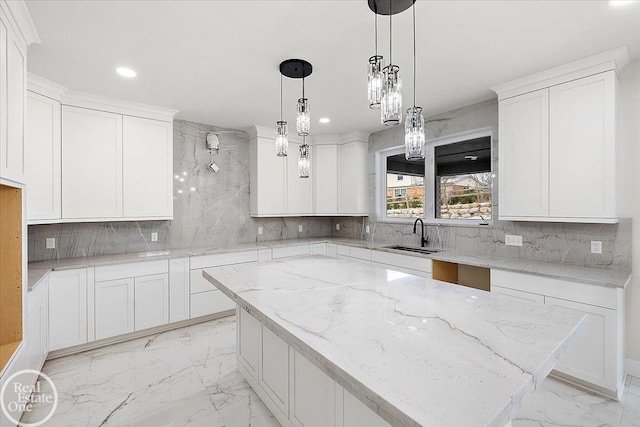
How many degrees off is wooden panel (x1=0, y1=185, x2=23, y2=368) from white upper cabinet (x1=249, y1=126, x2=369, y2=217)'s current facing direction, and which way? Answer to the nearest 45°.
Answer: approximately 45° to its right

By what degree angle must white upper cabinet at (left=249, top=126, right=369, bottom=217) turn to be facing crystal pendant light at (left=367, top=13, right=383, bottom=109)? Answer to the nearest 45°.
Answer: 0° — it already faces it

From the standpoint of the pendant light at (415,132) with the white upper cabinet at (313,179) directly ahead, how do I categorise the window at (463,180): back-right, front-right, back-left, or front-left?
front-right

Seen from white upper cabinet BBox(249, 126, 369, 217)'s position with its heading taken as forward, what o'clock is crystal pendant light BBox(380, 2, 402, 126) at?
The crystal pendant light is roughly at 12 o'clock from the white upper cabinet.

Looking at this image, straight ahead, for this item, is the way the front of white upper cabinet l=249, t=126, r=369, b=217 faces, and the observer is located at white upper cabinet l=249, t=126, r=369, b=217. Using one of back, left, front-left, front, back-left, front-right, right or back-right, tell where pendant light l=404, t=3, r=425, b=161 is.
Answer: front

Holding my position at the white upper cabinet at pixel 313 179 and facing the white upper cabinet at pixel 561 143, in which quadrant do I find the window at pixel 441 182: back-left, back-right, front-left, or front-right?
front-left

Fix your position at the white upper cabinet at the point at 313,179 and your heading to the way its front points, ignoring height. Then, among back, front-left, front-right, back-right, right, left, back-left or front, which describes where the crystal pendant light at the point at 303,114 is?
front

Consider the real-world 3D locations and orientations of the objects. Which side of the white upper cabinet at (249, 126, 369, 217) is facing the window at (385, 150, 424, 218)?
left

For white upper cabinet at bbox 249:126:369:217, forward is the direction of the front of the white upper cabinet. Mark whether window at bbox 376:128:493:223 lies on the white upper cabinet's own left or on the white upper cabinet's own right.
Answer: on the white upper cabinet's own left

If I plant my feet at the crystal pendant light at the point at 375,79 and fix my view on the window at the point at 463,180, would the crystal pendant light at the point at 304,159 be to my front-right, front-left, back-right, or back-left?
front-left

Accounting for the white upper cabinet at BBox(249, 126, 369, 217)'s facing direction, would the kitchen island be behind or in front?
in front

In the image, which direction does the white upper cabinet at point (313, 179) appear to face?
toward the camera

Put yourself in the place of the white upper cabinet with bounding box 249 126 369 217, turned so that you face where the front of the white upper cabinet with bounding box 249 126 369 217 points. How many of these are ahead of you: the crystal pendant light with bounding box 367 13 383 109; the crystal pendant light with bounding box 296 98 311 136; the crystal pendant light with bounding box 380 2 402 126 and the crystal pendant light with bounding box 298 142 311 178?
4
